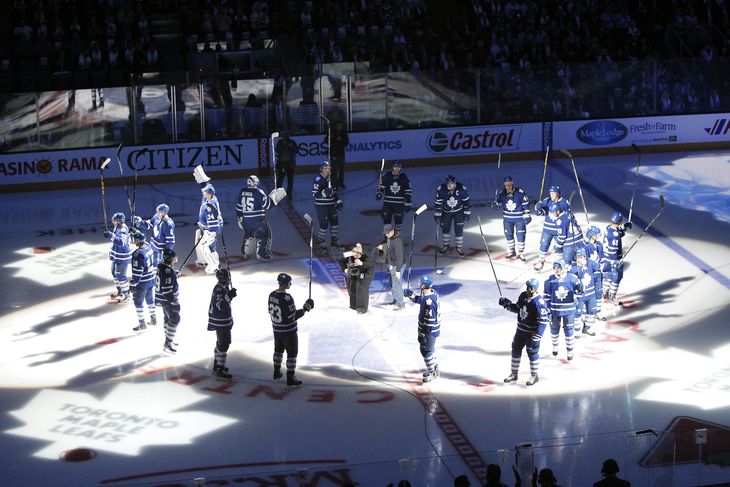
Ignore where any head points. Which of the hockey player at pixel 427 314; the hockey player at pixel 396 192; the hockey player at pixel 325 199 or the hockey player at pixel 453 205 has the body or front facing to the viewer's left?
the hockey player at pixel 427 314

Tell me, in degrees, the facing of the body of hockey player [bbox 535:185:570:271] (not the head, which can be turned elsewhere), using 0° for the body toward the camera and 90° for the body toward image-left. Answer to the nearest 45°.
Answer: approximately 45°

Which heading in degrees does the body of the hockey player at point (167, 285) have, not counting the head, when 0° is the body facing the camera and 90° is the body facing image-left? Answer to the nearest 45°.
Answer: approximately 270°

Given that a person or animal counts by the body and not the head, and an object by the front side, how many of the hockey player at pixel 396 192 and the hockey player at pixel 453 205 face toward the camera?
2

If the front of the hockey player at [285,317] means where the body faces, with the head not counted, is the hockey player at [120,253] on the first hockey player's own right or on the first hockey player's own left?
on the first hockey player's own left

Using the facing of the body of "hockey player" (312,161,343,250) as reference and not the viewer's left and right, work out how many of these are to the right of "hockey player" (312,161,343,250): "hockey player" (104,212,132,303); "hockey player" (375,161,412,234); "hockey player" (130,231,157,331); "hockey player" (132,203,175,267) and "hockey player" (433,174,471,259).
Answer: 3
